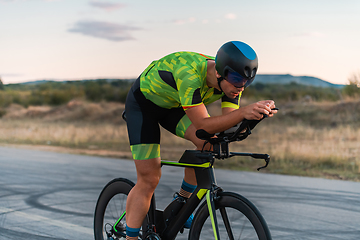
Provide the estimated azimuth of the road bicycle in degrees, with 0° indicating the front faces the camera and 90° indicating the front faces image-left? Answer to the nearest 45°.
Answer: approximately 315°

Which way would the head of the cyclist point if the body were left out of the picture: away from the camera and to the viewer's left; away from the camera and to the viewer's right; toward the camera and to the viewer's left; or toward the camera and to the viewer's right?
toward the camera and to the viewer's right
